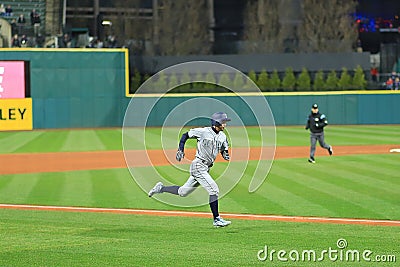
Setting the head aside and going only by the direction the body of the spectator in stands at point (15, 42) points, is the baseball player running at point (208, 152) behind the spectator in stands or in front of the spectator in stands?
in front

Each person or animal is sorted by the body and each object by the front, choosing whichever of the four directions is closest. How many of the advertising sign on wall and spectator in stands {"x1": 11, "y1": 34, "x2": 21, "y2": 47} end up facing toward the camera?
2

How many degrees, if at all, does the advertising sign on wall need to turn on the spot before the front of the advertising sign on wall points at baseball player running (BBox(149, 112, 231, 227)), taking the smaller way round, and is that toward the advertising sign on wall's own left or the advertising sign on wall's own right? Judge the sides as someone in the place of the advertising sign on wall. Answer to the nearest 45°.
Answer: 0° — it already faces them

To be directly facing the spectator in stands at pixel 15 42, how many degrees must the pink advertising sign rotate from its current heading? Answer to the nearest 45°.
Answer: approximately 180°

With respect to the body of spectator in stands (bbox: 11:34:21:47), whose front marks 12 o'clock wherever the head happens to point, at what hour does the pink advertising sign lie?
The pink advertising sign is roughly at 12 o'clock from the spectator in stands.

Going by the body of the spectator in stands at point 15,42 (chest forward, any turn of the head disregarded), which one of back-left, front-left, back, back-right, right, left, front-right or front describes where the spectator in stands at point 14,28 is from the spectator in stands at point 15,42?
back

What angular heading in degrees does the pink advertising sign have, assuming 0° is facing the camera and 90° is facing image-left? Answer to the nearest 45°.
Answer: approximately 0°

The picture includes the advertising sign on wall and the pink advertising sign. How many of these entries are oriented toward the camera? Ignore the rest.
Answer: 2

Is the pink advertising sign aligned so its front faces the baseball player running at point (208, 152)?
yes
